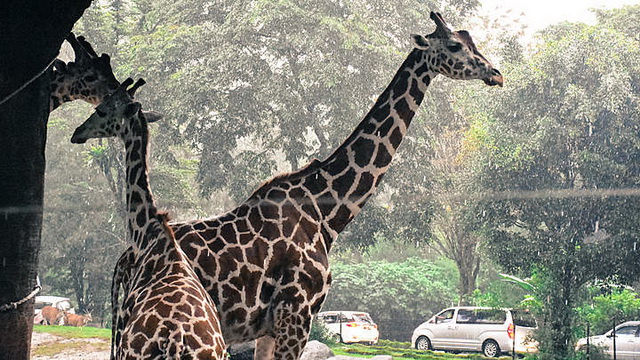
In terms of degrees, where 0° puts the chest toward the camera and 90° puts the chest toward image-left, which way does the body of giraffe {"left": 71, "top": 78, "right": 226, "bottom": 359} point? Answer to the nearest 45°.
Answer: approximately 135°

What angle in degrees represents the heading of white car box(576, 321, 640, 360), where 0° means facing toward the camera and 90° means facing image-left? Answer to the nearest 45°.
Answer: approximately 90°

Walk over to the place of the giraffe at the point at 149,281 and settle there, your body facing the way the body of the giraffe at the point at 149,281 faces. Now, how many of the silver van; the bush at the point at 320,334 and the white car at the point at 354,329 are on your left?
0

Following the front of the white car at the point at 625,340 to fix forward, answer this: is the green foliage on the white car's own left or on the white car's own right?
on the white car's own right

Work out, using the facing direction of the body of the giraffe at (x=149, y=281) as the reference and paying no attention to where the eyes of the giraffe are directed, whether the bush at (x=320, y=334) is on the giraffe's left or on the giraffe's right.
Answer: on the giraffe's right

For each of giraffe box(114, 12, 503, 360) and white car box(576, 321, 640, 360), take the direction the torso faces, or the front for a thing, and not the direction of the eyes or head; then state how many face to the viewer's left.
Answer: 1

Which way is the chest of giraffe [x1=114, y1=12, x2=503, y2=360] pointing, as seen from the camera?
to the viewer's right

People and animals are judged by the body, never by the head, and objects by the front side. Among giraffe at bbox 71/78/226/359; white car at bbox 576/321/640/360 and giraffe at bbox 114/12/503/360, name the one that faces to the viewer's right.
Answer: giraffe at bbox 114/12/503/360

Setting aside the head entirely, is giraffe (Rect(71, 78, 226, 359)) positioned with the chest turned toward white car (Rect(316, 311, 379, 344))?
no

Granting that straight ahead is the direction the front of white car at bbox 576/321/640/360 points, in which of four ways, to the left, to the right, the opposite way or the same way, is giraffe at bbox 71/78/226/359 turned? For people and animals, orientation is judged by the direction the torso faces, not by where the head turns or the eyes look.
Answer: to the right

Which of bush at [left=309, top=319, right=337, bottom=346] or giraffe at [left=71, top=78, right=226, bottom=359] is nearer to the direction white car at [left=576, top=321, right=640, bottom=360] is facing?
the bush

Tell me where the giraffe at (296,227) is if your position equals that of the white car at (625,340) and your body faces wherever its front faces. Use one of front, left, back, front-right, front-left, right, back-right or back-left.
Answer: left

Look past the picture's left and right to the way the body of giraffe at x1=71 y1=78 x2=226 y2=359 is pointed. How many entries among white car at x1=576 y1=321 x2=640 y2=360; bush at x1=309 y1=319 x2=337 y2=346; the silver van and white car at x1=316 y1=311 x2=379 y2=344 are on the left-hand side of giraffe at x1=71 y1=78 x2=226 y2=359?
0

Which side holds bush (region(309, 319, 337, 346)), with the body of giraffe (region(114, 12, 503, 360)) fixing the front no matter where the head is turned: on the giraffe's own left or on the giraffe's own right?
on the giraffe's own left

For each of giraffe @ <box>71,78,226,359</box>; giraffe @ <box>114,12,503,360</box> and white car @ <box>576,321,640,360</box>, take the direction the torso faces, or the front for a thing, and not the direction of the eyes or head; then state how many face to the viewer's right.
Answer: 1

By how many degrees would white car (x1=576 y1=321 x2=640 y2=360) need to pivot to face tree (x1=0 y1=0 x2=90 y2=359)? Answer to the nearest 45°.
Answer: approximately 90° to its left

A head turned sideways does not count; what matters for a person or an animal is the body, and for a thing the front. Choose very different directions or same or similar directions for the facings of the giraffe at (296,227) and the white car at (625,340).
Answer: very different directions
